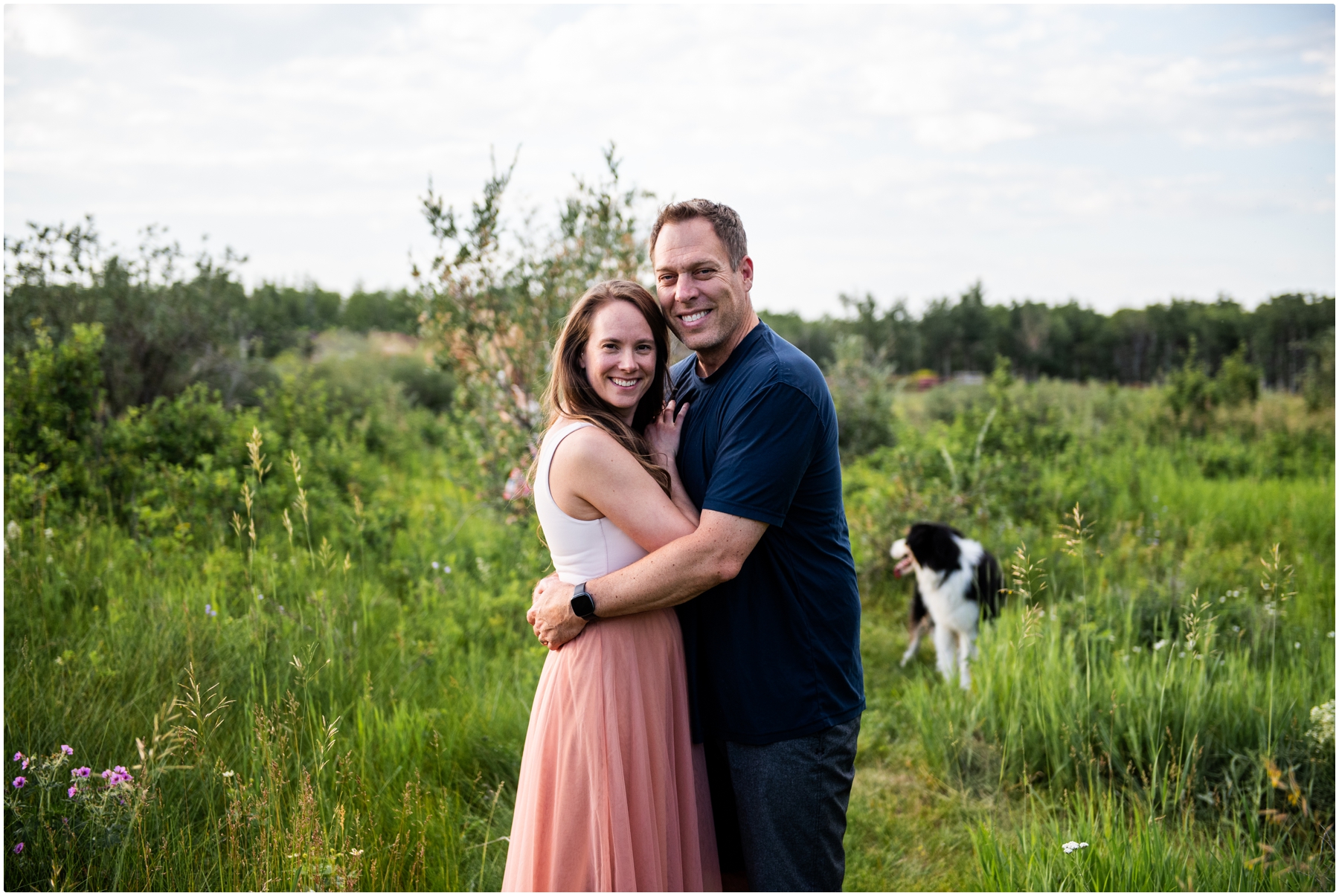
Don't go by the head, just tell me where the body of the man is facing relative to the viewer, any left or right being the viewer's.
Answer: facing the viewer and to the left of the viewer

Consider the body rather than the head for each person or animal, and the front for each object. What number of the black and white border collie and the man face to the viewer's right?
0

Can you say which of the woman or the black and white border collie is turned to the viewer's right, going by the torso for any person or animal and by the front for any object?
the woman

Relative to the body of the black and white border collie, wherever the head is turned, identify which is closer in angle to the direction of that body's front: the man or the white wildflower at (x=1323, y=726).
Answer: the man

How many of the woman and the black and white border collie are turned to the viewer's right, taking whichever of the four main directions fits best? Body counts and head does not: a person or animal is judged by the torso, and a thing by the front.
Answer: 1

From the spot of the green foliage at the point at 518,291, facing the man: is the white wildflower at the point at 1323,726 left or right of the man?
left

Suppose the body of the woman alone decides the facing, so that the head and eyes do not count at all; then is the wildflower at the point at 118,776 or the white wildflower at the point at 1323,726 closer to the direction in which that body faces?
the white wildflower

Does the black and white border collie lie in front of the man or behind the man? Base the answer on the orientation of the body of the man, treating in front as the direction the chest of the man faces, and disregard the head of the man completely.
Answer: behind

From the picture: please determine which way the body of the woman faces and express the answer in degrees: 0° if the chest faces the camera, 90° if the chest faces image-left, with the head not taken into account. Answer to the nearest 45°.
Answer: approximately 270°

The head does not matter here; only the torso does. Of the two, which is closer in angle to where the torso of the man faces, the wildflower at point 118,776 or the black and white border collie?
the wildflower
